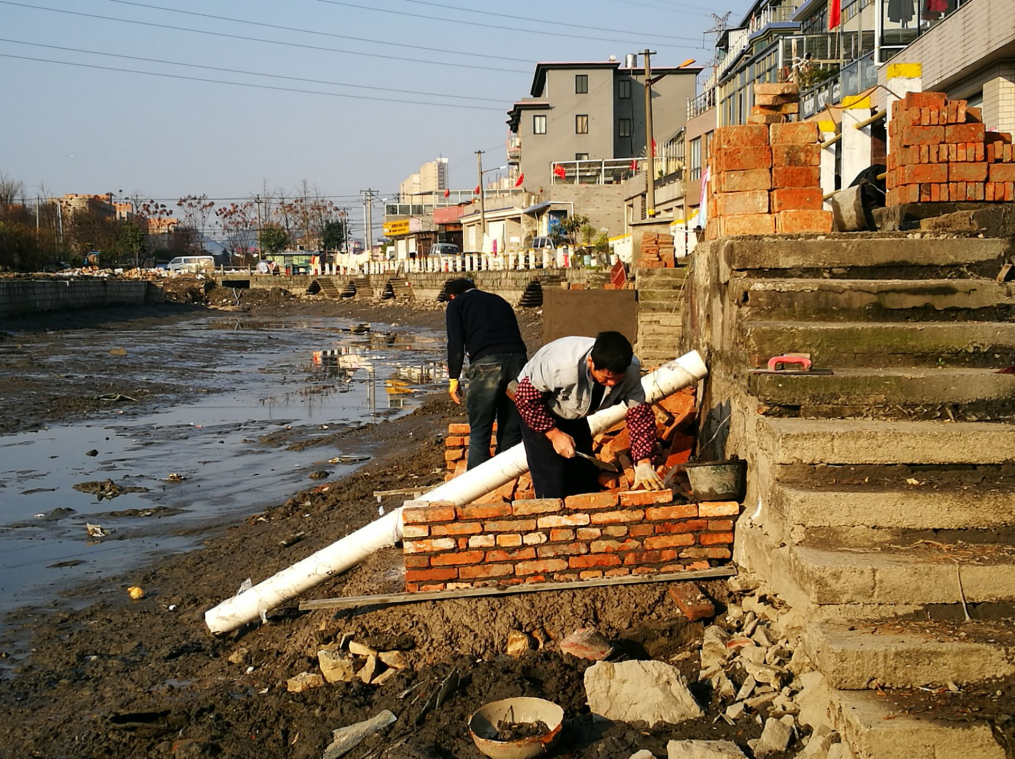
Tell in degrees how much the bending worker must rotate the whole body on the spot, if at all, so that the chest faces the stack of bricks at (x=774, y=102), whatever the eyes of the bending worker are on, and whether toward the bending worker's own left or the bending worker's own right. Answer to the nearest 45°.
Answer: approximately 90° to the bending worker's own left

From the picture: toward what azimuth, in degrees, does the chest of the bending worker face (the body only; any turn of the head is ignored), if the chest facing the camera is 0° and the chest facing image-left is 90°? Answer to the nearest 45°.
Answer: approximately 315°

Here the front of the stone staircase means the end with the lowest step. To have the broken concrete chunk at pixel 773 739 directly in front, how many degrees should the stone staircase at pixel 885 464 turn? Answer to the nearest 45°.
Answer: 0° — it already faces it

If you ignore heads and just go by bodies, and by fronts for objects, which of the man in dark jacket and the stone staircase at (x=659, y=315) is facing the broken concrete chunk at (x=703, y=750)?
the stone staircase

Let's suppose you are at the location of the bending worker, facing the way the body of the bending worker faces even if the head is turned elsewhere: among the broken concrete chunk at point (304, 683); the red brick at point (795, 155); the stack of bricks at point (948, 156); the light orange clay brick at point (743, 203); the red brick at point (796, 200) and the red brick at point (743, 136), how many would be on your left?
5

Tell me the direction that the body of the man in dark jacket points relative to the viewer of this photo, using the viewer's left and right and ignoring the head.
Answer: facing away from the viewer and to the left of the viewer

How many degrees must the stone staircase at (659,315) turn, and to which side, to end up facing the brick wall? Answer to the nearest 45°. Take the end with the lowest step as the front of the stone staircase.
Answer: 0° — it already faces it
